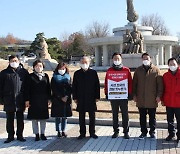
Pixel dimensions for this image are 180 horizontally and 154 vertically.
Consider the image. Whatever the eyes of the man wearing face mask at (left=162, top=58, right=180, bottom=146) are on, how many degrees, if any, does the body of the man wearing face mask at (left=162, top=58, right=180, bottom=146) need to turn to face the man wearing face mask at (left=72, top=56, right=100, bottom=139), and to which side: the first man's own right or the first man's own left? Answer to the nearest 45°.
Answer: approximately 90° to the first man's own right

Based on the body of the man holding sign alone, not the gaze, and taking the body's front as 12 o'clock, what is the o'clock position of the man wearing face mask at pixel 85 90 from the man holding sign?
The man wearing face mask is roughly at 3 o'clock from the man holding sign.

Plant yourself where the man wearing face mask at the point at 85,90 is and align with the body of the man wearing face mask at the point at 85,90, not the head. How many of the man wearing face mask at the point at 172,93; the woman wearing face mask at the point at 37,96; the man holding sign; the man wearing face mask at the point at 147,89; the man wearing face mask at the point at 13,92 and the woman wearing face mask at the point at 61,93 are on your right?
3

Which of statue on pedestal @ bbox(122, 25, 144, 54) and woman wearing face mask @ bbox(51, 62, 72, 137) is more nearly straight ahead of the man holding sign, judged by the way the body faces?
the woman wearing face mask

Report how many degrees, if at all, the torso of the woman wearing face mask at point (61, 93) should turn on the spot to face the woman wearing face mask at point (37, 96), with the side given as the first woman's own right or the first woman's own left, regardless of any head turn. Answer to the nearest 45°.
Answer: approximately 90° to the first woman's own right

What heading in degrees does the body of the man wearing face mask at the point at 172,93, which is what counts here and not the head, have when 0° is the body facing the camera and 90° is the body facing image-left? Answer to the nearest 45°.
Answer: approximately 0°

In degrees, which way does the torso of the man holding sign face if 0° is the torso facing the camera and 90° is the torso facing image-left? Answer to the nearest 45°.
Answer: approximately 0°

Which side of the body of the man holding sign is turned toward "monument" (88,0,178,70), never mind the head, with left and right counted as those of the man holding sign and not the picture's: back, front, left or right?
back

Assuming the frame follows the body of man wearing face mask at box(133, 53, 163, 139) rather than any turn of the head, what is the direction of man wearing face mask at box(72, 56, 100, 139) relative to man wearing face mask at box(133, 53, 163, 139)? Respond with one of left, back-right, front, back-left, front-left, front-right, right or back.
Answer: right
